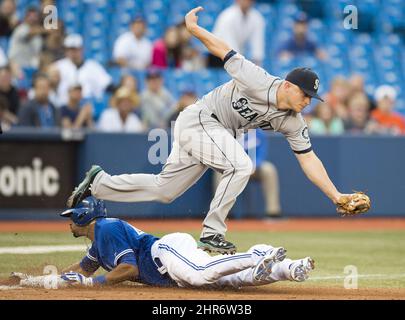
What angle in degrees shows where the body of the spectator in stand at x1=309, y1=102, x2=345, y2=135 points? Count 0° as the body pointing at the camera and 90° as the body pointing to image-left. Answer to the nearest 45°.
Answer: approximately 0°

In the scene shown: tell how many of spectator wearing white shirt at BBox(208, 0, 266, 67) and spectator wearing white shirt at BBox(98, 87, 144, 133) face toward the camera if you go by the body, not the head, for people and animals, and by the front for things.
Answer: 2

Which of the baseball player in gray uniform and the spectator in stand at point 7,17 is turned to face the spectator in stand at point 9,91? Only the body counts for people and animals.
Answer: the spectator in stand at point 7,17

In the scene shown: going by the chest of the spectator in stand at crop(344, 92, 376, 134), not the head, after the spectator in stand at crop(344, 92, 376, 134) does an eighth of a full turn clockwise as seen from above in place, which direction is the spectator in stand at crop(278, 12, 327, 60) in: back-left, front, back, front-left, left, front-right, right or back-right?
right

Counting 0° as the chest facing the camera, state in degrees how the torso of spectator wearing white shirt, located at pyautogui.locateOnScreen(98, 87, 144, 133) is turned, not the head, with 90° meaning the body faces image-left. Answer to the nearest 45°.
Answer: approximately 0°

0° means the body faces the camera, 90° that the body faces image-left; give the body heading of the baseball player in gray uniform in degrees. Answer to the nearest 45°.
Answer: approximately 315°

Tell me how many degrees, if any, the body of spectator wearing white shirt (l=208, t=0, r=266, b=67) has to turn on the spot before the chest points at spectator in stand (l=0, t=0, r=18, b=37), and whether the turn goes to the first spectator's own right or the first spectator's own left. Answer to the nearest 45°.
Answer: approximately 90° to the first spectator's own right
